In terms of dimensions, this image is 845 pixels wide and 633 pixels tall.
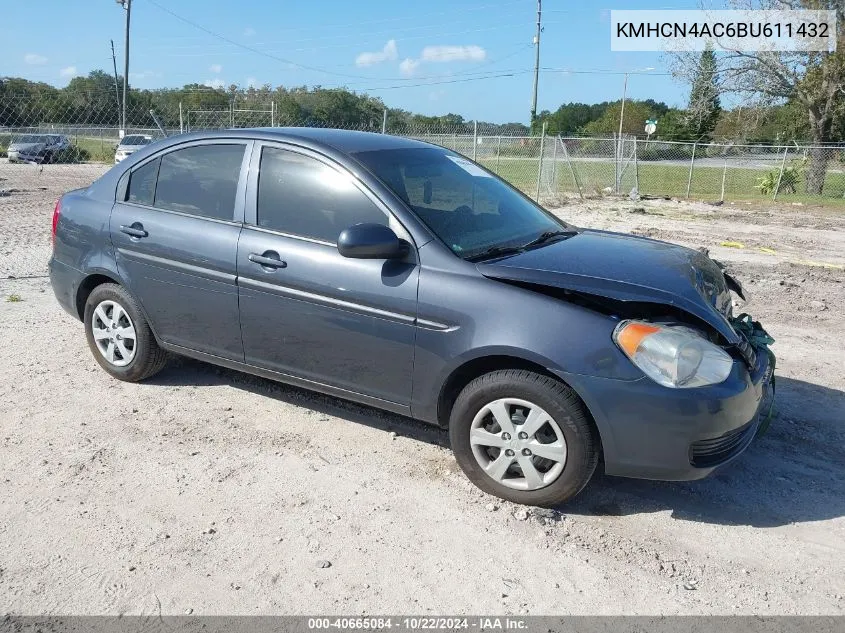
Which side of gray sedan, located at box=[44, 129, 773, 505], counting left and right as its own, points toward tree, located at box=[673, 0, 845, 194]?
left

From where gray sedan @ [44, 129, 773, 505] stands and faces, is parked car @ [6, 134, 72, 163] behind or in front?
behind

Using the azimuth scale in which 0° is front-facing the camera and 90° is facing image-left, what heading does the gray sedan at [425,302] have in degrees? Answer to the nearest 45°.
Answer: approximately 315°

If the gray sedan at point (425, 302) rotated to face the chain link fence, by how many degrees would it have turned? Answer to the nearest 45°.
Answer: approximately 135° to its left

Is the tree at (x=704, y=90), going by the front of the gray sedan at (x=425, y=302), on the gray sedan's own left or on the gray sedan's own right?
on the gray sedan's own left

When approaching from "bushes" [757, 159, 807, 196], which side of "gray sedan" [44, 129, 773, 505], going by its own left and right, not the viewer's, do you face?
left
